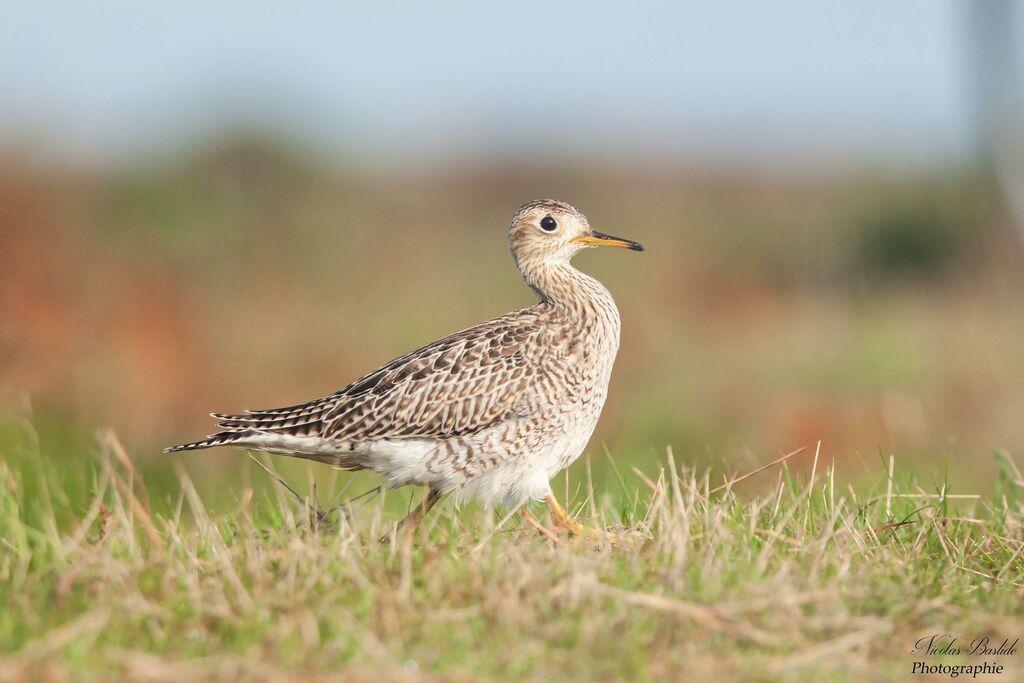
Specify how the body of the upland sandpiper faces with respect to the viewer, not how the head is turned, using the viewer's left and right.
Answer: facing to the right of the viewer
